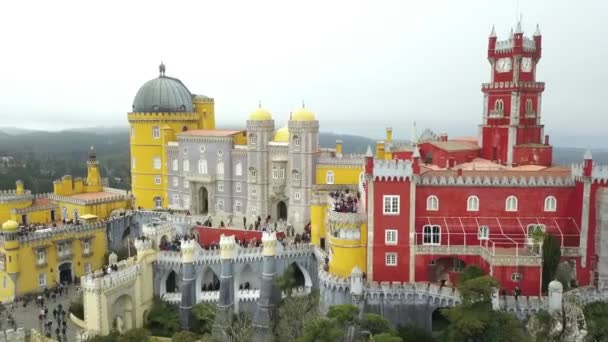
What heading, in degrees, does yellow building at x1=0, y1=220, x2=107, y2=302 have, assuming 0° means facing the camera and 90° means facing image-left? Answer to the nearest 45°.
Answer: approximately 315°

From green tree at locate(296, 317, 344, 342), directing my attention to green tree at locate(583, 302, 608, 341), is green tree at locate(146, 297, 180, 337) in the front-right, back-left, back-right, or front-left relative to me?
back-left
